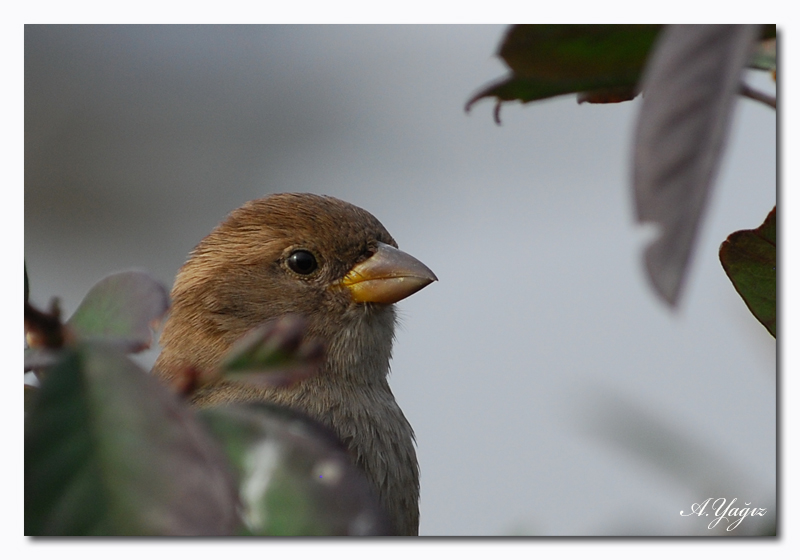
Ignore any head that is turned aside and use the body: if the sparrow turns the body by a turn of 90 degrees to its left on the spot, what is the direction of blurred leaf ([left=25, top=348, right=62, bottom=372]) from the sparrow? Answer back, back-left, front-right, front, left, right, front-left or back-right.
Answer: back

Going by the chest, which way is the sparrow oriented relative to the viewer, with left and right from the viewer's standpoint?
facing to the right of the viewer

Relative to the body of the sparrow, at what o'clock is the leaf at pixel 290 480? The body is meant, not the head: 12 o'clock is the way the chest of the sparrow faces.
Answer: The leaf is roughly at 3 o'clock from the sparrow.

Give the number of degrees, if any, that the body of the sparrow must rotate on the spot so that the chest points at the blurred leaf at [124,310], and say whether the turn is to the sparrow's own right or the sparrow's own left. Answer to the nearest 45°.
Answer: approximately 90° to the sparrow's own right
